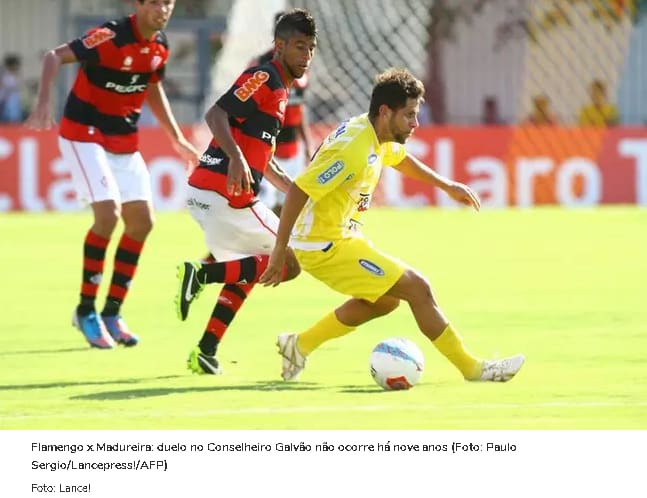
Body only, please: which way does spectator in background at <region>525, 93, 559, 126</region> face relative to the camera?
toward the camera

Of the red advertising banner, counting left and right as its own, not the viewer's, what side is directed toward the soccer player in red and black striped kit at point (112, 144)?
front

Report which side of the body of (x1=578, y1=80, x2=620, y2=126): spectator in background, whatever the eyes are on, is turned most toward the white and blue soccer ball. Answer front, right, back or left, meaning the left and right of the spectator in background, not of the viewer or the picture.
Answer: front

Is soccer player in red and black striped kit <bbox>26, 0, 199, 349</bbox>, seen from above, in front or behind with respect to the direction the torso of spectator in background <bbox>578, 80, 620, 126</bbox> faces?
in front

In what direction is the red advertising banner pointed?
toward the camera

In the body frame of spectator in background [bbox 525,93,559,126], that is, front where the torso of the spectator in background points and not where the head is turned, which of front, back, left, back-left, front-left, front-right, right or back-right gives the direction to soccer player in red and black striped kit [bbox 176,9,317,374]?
front

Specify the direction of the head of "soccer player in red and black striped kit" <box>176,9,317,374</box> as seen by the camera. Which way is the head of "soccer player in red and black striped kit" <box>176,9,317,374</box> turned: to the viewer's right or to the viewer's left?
to the viewer's right

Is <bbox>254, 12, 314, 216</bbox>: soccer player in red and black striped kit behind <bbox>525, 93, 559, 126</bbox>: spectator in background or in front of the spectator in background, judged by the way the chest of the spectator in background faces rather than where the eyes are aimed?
in front
